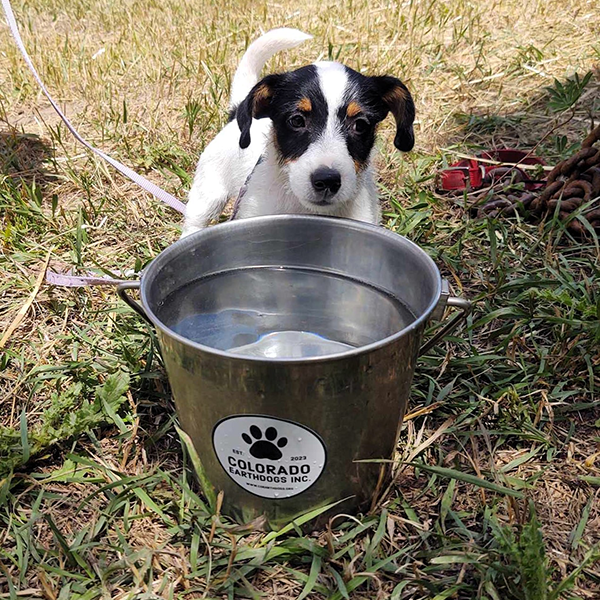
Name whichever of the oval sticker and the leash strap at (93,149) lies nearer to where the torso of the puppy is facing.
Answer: the oval sticker

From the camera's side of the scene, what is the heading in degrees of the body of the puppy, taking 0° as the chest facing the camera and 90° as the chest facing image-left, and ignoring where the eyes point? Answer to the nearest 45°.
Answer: approximately 315°

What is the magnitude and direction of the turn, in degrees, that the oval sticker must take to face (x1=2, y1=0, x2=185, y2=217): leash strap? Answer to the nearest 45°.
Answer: approximately 180°

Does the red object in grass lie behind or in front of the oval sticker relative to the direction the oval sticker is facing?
behind

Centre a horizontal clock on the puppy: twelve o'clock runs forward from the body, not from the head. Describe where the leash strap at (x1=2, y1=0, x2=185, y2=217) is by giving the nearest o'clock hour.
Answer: The leash strap is roughly at 5 o'clock from the puppy.

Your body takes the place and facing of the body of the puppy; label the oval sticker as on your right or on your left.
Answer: on your right

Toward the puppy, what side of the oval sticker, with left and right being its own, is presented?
back

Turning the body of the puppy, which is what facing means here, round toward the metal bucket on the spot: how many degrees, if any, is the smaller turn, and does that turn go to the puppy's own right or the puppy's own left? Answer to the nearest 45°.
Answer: approximately 45° to the puppy's own right

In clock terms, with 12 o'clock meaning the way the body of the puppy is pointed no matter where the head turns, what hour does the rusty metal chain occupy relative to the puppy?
The rusty metal chain is roughly at 10 o'clock from the puppy.

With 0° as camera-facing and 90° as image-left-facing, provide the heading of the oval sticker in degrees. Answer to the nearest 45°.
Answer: approximately 0°

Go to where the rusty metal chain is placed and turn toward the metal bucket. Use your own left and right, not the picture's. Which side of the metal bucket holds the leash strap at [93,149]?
right
